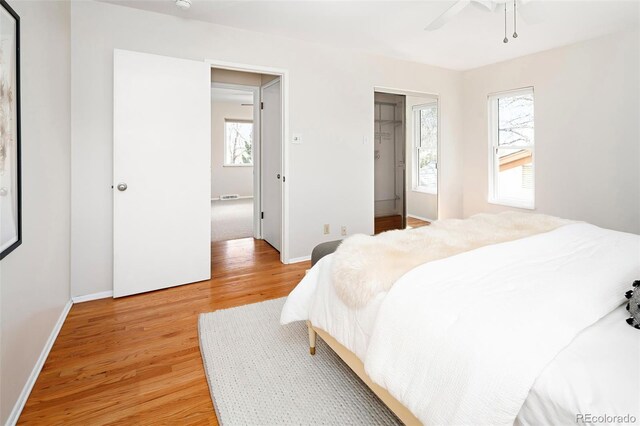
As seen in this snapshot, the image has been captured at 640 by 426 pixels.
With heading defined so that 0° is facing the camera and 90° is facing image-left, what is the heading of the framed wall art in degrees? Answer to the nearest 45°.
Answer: approximately 270°

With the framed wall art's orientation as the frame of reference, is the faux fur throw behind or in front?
in front

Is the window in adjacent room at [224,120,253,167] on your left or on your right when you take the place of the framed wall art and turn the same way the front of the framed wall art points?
on your left

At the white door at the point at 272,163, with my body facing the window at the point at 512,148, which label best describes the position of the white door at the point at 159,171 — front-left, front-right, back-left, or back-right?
back-right
